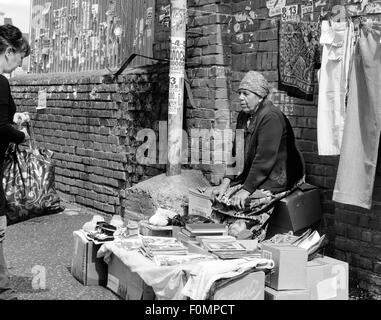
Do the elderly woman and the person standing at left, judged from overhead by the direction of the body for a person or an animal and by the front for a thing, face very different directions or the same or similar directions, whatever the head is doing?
very different directions

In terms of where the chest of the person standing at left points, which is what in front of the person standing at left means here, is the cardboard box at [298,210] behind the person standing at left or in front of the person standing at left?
in front

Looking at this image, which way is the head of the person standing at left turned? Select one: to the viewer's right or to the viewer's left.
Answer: to the viewer's right

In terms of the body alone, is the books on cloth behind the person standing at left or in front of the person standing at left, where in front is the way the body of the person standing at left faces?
in front

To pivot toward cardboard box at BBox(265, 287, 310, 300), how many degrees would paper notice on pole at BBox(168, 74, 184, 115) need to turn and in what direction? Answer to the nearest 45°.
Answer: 0° — it already faces it

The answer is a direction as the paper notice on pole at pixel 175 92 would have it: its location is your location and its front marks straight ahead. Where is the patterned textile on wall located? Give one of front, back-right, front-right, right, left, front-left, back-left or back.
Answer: front-left

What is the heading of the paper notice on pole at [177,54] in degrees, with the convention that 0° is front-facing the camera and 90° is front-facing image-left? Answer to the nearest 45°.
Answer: approximately 0°

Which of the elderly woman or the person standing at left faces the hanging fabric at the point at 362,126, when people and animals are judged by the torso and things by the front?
the person standing at left

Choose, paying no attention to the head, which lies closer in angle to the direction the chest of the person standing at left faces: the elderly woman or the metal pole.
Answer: the elderly woman

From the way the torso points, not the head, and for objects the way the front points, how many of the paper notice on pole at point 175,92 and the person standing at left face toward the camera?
1
